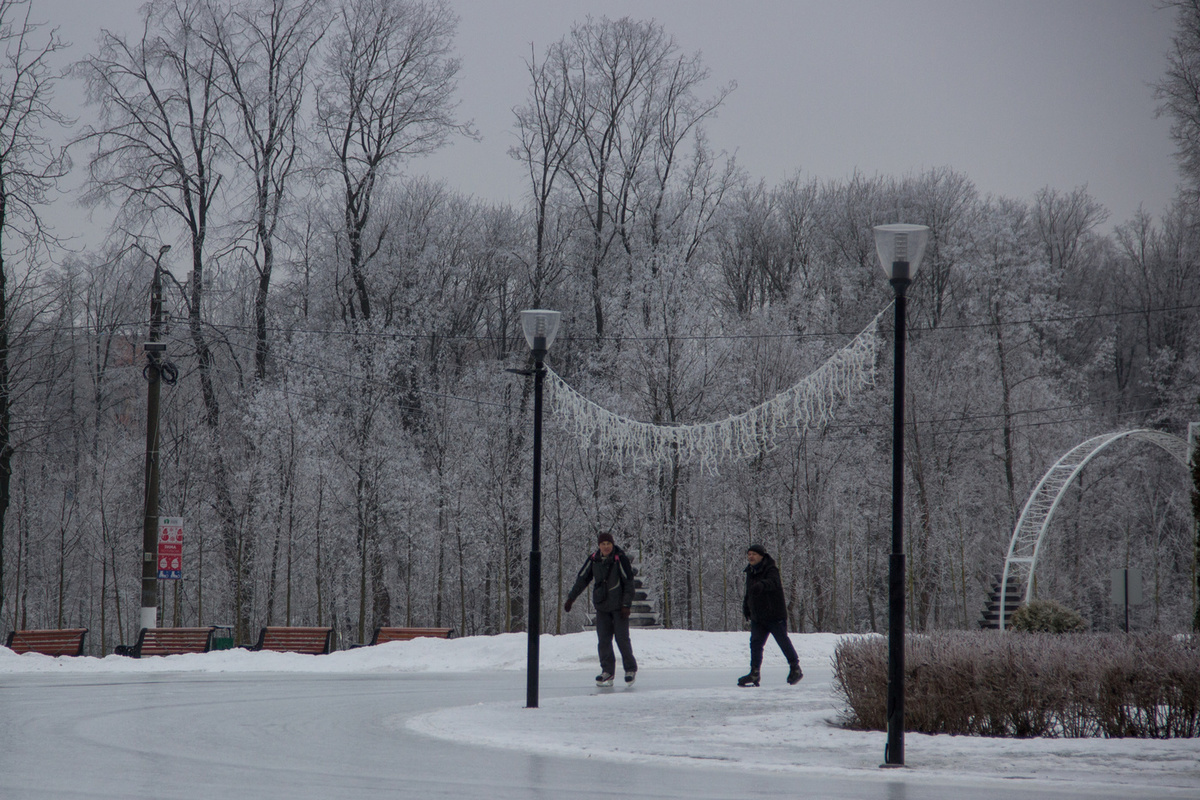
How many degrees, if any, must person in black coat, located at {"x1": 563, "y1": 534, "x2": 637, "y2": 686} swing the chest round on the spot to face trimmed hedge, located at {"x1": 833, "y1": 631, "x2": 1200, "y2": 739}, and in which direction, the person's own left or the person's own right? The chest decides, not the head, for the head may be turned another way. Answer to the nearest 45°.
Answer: approximately 45° to the person's own left

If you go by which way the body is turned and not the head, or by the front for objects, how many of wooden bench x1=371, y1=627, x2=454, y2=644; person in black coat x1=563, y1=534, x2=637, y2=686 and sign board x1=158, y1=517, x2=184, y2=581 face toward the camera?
3

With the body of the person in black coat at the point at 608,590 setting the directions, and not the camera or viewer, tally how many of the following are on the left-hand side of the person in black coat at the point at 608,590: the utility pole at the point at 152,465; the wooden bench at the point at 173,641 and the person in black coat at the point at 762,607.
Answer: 1

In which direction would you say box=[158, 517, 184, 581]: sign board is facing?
toward the camera

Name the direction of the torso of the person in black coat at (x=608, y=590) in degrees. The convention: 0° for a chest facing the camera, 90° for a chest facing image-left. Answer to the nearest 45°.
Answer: approximately 0°

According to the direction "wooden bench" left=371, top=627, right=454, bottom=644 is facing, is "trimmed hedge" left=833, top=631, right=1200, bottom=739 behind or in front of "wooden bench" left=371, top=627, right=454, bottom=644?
in front

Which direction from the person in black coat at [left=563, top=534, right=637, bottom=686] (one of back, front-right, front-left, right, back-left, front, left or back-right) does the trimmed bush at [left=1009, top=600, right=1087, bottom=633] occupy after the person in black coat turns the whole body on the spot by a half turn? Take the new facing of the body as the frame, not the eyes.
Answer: front-right

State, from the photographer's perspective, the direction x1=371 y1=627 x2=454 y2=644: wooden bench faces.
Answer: facing the viewer

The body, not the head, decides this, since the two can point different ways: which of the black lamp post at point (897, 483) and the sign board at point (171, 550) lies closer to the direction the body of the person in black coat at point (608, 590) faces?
the black lamp post

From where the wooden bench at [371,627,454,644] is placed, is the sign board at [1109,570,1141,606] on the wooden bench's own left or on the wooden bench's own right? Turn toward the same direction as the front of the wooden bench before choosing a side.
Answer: on the wooden bench's own left

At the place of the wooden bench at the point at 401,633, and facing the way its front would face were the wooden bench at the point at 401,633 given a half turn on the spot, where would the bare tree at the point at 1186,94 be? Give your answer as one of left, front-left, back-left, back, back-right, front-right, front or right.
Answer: right

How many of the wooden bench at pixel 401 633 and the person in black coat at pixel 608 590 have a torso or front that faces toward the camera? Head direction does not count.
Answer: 2
